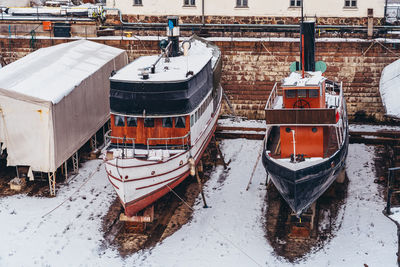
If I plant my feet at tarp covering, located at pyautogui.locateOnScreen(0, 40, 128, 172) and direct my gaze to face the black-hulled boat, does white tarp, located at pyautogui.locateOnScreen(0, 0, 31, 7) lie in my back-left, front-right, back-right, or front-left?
back-left

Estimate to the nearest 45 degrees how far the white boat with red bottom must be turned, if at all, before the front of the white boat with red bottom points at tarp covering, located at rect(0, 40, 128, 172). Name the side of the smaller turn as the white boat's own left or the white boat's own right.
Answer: approximately 90° to the white boat's own right

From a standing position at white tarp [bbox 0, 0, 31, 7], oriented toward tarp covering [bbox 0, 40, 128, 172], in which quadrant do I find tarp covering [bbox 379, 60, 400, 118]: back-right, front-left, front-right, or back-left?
front-left

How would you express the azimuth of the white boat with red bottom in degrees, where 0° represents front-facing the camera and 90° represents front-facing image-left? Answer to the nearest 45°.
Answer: approximately 45°

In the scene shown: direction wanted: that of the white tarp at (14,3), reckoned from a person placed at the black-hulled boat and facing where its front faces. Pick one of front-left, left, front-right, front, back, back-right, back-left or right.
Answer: back-right

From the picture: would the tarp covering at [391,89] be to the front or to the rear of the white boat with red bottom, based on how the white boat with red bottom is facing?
to the rear

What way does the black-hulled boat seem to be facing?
toward the camera
